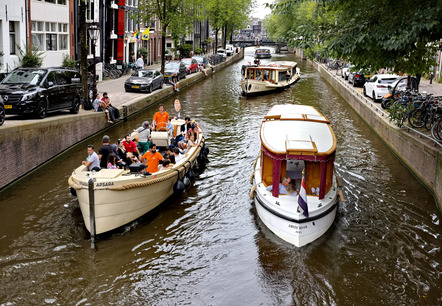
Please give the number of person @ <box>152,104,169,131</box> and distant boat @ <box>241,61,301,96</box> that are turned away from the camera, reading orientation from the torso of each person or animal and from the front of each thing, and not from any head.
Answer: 0

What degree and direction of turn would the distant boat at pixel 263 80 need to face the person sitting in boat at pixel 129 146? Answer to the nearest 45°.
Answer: approximately 45° to its left

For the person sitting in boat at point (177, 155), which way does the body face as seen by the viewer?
to the viewer's left

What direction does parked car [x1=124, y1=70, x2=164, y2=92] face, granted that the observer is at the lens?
facing the viewer and to the left of the viewer

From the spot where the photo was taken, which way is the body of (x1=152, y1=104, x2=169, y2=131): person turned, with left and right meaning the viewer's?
facing the viewer

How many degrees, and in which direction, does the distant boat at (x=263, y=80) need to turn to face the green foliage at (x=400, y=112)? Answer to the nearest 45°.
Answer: approximately 45° to its left

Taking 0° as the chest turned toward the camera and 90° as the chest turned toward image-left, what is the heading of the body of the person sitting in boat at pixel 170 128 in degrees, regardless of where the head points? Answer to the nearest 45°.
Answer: approximately 45°

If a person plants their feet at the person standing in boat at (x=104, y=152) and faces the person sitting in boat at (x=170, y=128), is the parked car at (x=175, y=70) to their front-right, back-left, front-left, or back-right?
front-left

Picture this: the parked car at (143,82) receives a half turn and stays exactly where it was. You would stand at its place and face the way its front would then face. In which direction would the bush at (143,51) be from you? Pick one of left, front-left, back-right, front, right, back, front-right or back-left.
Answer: front-left

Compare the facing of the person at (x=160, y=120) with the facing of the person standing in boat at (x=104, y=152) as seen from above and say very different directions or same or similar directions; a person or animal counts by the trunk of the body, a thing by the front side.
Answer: very different directions

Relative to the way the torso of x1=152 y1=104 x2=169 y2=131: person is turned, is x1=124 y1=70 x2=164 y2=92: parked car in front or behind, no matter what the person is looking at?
behind

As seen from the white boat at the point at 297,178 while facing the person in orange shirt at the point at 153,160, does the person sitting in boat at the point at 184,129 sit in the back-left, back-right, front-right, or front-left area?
front-right
